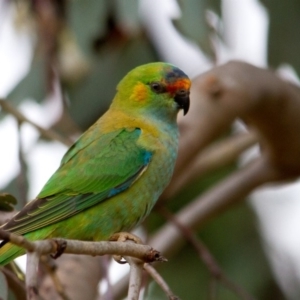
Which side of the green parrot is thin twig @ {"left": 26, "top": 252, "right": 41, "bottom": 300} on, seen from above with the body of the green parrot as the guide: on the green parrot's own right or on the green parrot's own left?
on the green parrot's own right

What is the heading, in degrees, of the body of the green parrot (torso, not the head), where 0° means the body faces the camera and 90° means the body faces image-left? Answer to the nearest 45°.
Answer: approximately 270°

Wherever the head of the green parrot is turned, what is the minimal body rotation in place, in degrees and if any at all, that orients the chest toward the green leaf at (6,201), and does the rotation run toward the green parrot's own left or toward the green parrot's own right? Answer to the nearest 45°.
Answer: approximately 135° to the green parrot's own right

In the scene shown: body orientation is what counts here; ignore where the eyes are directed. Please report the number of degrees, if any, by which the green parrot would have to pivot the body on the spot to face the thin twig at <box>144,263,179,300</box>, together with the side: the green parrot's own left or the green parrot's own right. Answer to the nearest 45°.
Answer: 0° — it already faces it
